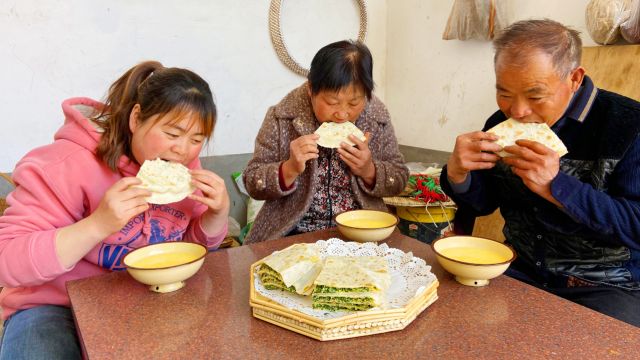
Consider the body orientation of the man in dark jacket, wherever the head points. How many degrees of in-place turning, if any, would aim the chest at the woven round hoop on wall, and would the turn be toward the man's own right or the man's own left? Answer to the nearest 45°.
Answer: approximately 90° to the man's own right

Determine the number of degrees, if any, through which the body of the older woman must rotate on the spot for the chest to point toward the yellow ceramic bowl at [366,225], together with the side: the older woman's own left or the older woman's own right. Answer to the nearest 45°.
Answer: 0° — they already face it

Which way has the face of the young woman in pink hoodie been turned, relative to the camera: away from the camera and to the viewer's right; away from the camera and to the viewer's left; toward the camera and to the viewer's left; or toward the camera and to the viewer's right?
toward the camera and to the viewer's right

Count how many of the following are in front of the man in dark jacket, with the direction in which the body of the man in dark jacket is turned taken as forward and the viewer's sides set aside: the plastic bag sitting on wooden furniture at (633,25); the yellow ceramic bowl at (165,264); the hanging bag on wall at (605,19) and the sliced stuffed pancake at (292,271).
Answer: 2

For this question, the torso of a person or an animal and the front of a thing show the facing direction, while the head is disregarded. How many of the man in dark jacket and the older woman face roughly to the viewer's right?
0

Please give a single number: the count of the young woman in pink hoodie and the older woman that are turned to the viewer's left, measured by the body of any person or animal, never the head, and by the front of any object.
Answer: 0

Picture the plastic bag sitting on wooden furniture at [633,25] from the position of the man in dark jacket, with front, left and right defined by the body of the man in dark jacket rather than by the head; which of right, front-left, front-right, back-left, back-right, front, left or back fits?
back-right

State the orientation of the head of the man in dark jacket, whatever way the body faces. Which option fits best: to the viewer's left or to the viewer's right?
to the viewer's left

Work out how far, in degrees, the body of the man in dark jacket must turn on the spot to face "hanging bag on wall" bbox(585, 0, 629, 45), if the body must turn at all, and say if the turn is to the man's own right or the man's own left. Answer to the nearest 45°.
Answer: approximately 135° to the man's own right

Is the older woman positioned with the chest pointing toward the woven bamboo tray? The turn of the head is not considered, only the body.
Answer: yes

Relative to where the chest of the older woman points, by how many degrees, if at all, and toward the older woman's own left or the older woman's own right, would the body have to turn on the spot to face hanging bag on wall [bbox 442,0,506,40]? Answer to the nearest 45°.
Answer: approximately 135° to the older woman's own left

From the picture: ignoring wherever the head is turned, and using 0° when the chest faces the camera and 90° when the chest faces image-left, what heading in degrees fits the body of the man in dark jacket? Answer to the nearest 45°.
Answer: approximately 45°

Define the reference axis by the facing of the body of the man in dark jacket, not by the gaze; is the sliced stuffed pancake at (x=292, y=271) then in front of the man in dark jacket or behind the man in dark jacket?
in front
